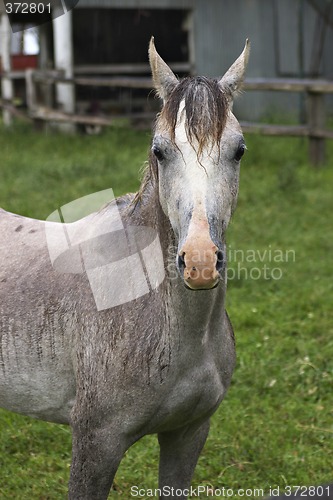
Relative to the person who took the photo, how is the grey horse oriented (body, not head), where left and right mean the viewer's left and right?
facing the viewer and to the right of the viewer

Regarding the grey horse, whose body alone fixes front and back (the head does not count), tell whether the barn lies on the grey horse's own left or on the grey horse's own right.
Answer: on the grey horse's own left

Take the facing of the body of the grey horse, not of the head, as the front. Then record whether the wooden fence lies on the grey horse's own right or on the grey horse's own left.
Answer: on the grey horse's own left
